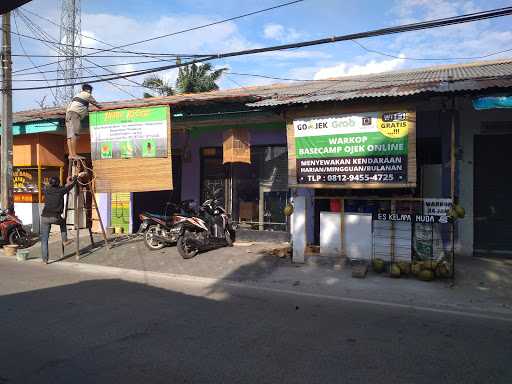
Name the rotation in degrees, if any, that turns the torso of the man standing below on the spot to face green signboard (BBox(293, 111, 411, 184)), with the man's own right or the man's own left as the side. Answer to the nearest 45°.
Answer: approximately 90° to the man's own right

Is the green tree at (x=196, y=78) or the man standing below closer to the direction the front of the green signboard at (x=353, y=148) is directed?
the man standing below

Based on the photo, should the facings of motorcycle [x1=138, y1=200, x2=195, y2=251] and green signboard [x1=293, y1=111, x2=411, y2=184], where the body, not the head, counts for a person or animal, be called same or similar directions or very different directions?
very different directions

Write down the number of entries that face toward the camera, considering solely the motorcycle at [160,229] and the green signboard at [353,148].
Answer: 1
